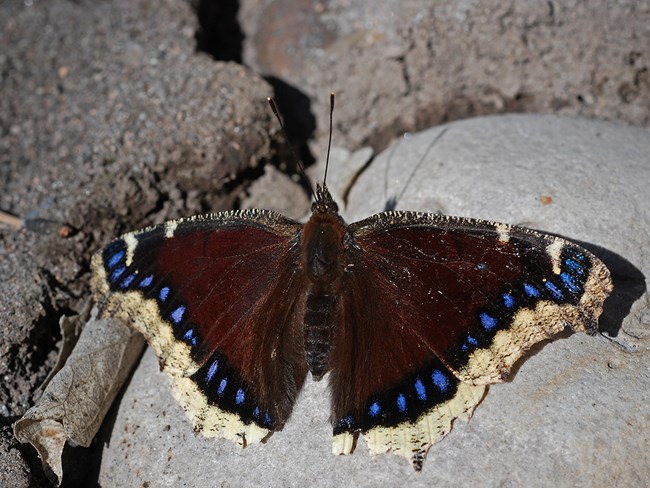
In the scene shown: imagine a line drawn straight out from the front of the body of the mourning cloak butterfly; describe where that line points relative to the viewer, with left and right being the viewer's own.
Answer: facing away from the viewer

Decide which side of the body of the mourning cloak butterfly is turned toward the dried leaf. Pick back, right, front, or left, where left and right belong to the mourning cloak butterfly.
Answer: left
